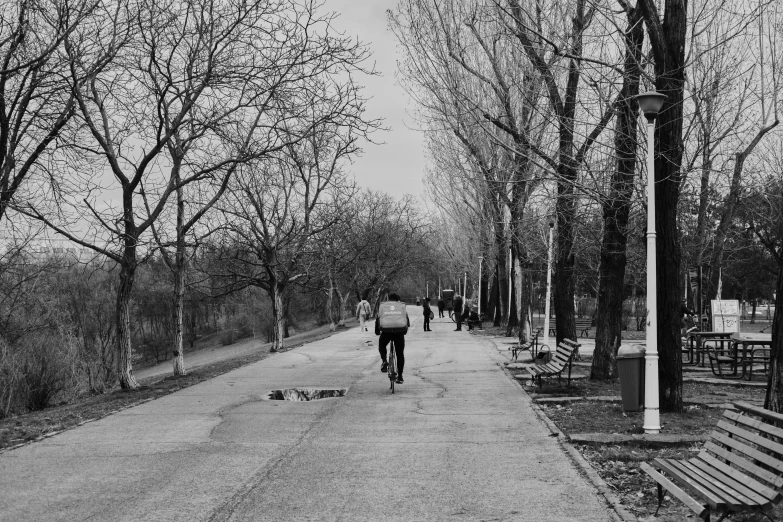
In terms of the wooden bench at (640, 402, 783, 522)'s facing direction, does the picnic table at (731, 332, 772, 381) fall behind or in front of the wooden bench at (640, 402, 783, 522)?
behind

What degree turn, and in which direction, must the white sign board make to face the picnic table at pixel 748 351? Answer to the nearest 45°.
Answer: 0° — it already faces it

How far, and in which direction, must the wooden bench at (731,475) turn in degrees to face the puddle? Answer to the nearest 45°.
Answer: approximately 90° to its right

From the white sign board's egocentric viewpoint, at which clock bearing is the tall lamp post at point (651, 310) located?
The tall lamp post is roughly at 12 o'clock from the white sign board.

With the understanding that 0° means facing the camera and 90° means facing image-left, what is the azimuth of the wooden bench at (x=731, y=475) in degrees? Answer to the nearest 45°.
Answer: approximately 45°

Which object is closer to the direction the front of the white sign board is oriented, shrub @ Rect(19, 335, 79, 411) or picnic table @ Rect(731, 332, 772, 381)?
the picnic table

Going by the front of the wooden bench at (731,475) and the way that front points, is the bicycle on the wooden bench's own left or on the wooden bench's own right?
on the wooden bench's own right
